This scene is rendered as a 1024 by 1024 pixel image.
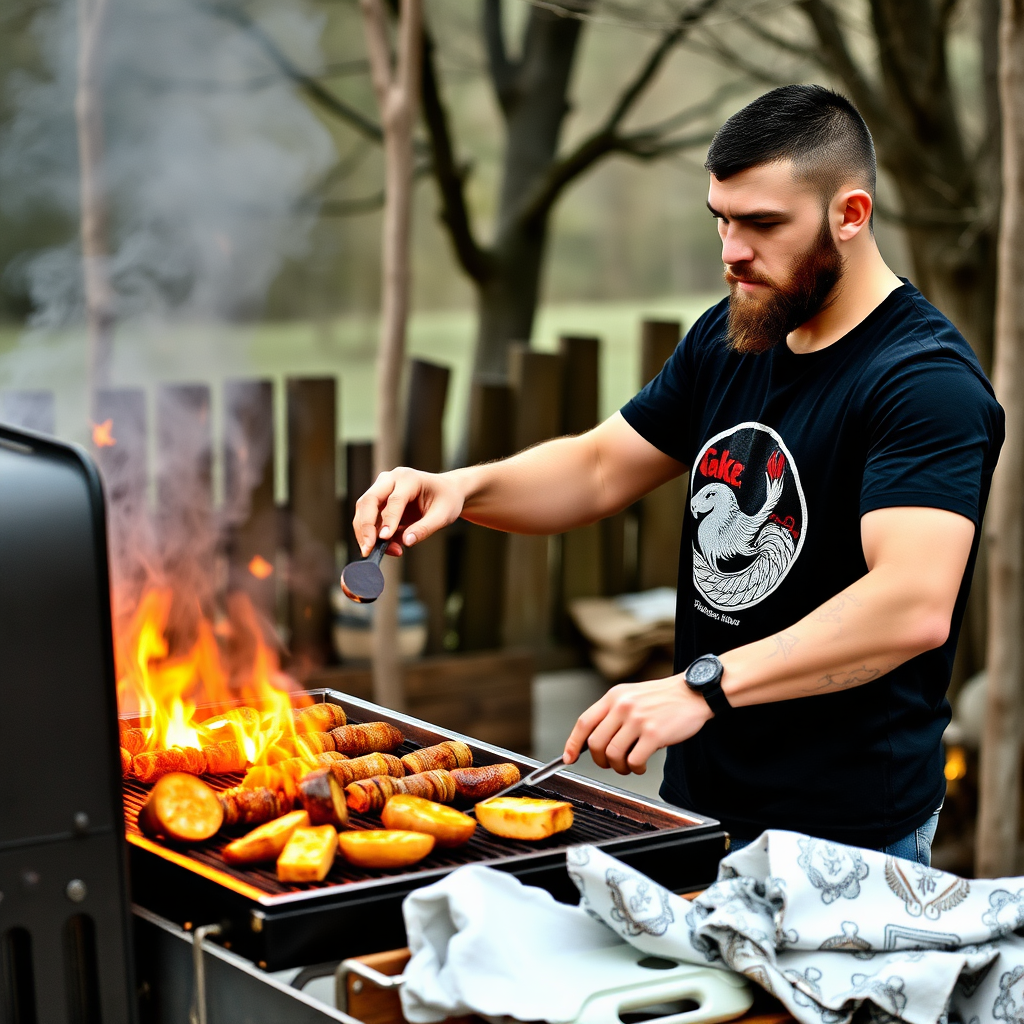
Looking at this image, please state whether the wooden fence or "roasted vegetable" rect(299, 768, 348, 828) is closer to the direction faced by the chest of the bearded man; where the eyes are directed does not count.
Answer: the roasted vegetable

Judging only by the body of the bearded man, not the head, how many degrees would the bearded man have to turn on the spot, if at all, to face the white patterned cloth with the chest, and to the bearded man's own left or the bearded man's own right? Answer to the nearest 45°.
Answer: approximately 45° to the bearded man's own left

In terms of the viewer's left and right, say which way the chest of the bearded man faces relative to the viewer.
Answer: facing the viewer and to the left of the viewer

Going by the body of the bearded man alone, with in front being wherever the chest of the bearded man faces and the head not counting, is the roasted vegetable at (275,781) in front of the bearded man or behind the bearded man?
in front

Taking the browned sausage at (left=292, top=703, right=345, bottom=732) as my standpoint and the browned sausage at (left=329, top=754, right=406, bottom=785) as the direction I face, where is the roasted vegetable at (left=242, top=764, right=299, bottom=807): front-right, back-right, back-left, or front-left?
front-right

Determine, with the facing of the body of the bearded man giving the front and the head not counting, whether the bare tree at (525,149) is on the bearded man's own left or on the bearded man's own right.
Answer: on the bearded man's own right

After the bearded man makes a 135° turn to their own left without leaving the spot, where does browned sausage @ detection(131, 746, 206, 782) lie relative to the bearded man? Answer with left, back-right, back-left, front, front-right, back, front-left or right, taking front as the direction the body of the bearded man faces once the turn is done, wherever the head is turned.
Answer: back

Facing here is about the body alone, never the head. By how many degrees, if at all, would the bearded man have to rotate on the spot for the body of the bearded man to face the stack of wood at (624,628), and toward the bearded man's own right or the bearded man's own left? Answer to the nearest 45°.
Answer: approximately 135° to the bearded man's own right

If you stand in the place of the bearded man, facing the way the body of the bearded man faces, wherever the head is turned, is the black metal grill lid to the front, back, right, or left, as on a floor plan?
front

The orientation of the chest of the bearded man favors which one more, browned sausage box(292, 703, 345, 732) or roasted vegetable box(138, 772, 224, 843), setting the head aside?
the roasted vegetable

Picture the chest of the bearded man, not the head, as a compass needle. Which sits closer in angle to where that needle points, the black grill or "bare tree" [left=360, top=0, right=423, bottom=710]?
the black grill

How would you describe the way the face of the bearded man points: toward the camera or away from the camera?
toward the camera

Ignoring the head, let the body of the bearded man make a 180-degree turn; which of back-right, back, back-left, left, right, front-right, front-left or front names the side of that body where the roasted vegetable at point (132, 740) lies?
back-left

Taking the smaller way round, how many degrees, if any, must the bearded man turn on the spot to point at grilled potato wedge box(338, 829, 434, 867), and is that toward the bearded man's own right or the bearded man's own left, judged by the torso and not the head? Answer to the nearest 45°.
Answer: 0° — they already face it

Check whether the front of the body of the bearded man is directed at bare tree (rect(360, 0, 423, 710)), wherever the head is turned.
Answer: no

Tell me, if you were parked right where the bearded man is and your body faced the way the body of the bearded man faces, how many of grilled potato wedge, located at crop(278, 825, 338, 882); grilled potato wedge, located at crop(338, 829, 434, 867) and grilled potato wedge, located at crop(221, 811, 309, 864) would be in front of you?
3
